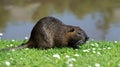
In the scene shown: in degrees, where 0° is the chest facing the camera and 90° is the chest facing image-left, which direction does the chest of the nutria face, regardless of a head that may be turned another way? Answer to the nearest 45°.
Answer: approximately 270°
